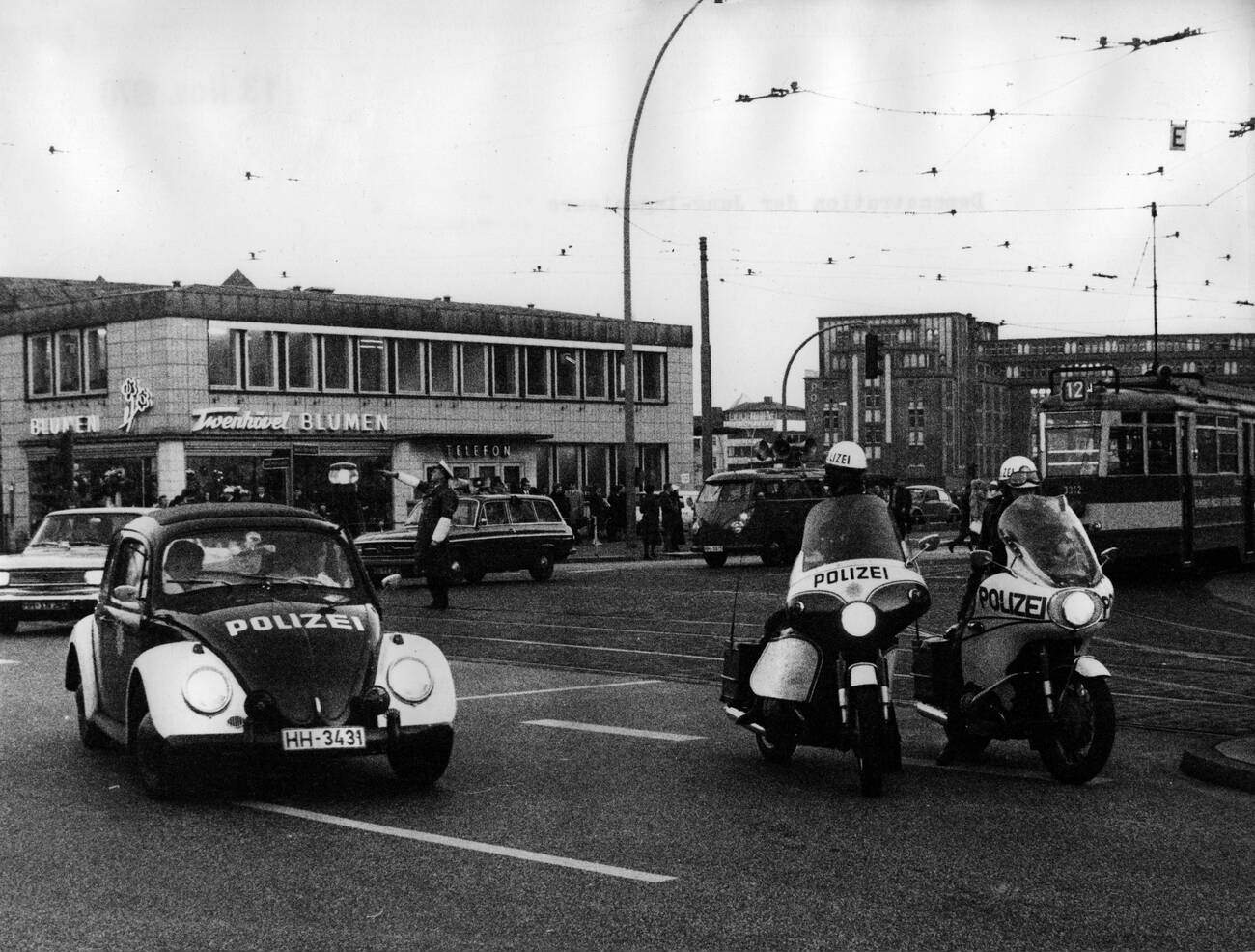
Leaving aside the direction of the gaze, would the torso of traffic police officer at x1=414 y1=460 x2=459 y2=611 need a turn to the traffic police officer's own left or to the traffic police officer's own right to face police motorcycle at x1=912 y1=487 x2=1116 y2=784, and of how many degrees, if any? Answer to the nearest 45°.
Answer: approximately 90° to the traffic police officer's own left

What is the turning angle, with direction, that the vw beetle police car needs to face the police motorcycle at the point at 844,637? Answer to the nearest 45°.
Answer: approximately 45° to its left

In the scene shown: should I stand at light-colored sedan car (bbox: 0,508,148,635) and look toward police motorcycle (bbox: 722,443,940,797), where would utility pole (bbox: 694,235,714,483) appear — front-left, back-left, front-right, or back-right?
back-left

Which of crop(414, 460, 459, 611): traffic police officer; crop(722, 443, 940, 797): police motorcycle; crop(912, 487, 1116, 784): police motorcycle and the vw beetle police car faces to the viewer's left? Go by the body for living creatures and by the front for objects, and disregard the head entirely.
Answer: the traffic police officer

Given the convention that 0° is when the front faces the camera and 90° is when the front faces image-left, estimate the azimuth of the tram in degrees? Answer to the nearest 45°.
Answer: approximately 45°

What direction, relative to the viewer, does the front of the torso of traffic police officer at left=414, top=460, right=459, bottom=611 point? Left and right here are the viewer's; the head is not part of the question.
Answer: facing to the left of the viewer

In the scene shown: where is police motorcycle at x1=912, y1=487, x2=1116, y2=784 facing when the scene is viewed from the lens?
facing the viewer and to the right of the viewer

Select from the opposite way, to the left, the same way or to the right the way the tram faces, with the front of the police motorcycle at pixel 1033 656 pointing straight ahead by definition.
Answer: to the right

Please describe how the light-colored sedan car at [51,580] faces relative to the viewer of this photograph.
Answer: facing the viewer and to the left of the viewer

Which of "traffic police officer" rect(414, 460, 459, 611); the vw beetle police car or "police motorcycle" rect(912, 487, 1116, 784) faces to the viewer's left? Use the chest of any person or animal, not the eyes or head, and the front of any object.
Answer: the traffic police officer
